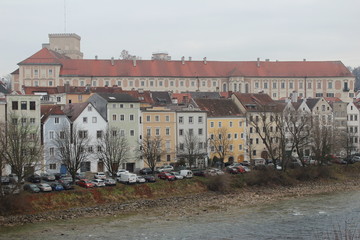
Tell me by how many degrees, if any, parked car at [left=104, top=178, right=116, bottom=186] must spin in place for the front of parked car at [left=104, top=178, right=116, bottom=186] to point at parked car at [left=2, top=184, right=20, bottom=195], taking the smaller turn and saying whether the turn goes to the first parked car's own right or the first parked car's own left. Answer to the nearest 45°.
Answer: approximately 90° to the first parked car's own right

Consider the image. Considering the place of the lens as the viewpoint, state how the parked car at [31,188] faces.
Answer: facing the viewer and to the right of the viewer

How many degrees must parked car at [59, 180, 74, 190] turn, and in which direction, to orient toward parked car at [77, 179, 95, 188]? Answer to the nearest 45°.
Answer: approximately 90° to its left

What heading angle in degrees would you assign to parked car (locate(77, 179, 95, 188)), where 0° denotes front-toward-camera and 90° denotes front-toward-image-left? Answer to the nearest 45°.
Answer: approximately 315°

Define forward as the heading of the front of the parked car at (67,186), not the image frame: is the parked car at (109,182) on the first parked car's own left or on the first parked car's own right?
on the first parked car's own left

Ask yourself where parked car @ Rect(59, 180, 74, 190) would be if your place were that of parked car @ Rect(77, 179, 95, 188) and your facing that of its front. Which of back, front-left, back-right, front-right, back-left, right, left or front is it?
right

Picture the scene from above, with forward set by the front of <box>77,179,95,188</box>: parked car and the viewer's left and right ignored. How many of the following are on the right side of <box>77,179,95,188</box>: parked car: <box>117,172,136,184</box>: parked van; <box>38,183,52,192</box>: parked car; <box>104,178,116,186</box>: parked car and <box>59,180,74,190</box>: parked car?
2

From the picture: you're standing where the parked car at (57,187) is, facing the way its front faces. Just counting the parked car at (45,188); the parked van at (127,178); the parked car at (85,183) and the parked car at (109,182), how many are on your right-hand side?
1

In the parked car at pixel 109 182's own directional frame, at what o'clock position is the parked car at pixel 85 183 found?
the parked car at pixel 85 183 is roughly at 4 o'clock from the parked car at pixel 109 182.

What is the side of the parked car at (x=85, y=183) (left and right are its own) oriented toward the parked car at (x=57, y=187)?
right

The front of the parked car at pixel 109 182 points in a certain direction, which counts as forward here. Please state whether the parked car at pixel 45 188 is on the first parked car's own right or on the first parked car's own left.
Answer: on the first parked car's own right

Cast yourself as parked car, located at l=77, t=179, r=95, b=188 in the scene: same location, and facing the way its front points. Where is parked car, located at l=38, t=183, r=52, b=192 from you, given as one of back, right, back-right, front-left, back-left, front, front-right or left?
right

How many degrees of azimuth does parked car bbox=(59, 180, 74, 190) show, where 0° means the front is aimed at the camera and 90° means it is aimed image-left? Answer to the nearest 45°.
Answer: approximately 315°
